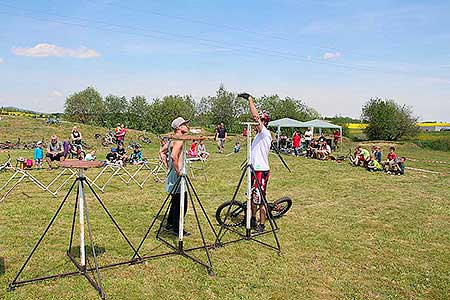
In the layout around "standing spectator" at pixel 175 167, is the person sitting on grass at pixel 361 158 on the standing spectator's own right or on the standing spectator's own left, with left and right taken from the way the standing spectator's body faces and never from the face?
on the standing spectator's own left

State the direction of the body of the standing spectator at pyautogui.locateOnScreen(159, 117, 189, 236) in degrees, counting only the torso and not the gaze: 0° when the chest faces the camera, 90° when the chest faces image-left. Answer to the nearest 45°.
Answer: approximately 270°

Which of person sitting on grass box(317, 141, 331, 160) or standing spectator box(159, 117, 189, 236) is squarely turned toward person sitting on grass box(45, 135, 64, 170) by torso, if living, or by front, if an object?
person sitting on grass box(317, 141, 331, 160)

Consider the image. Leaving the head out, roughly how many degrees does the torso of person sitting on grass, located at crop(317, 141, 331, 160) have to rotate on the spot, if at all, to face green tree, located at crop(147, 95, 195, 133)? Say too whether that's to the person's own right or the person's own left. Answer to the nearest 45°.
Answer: approximately 90° to the person's own right

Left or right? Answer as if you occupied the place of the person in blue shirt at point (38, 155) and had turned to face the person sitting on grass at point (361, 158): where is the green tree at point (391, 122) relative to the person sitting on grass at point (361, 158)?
left

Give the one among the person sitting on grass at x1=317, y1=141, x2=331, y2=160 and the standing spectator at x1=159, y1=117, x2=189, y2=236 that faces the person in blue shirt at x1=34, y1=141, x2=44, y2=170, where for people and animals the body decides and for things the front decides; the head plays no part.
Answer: the person sitting on grass

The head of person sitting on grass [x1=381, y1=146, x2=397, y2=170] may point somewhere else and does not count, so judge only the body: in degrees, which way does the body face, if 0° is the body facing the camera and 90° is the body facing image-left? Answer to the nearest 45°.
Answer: approximately 45°

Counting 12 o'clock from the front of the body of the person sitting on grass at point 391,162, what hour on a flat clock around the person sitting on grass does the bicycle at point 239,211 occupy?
The bicycle is roughly at 11 o'clock from the person sitting on grass.

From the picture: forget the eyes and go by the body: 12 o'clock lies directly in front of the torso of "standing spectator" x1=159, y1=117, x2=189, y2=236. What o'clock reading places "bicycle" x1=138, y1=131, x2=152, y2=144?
The bicycle is roughly at 9 o'clock from the standing spectator.
